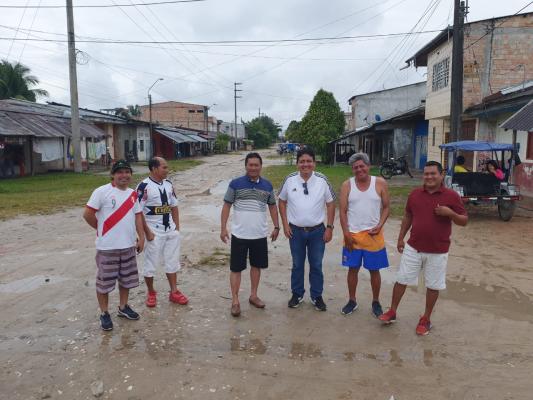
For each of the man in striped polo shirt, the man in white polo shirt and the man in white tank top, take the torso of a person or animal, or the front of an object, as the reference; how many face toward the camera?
3

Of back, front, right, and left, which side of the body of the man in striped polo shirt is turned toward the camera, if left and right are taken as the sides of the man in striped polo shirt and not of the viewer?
front

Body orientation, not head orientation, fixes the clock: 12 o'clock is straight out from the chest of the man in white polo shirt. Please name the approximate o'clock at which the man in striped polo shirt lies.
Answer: The man in striped polo shirt is roughly at 3 o'clock from the man in white polo shirt.

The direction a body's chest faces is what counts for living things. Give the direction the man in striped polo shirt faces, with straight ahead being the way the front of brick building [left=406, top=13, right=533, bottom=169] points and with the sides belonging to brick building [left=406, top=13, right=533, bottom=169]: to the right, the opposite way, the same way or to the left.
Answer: to the left

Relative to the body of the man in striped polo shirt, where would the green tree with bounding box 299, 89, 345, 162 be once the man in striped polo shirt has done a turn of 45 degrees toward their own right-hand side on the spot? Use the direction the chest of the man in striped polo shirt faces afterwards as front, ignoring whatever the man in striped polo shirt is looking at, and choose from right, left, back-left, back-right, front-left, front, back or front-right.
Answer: back-right

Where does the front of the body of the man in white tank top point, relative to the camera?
toward the camera

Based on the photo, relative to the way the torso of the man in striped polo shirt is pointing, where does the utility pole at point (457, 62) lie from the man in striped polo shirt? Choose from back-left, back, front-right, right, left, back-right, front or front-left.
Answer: back-left

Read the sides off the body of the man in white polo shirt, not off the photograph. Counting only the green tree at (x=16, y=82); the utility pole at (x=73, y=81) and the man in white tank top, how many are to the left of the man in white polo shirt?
1

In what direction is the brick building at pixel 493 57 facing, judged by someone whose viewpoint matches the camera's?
facing the viewer and to the left of the viewer

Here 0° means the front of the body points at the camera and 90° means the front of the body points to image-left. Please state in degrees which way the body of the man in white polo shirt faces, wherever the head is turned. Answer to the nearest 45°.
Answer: approximately 0°

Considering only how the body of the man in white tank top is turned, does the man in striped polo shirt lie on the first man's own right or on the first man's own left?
on the first man's own right

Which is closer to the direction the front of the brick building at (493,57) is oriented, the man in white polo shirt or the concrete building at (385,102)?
the man in white polo shirt
